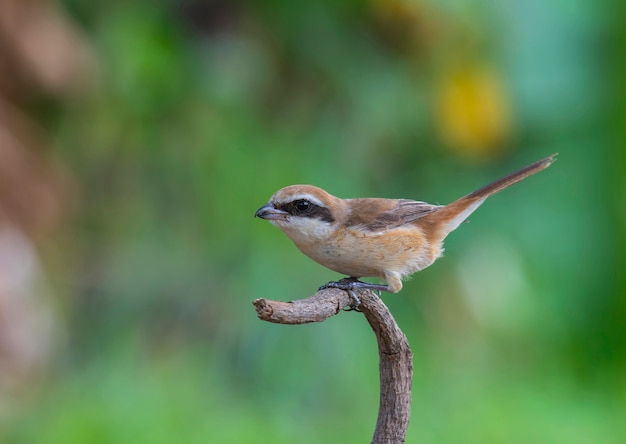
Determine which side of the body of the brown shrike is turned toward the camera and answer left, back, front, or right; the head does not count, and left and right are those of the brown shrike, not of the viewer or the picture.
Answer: left
